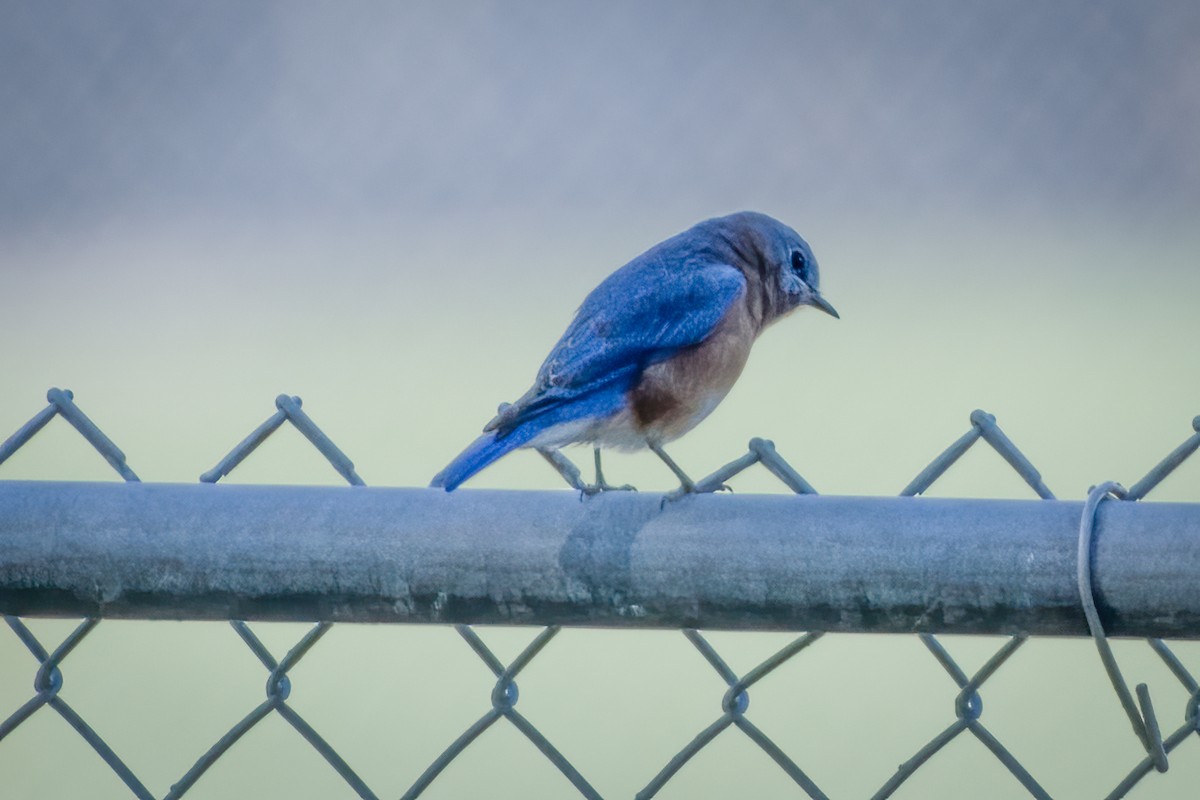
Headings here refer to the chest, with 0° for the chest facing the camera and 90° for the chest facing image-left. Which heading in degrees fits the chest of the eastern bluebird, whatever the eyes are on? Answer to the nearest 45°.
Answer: approximately 270°
